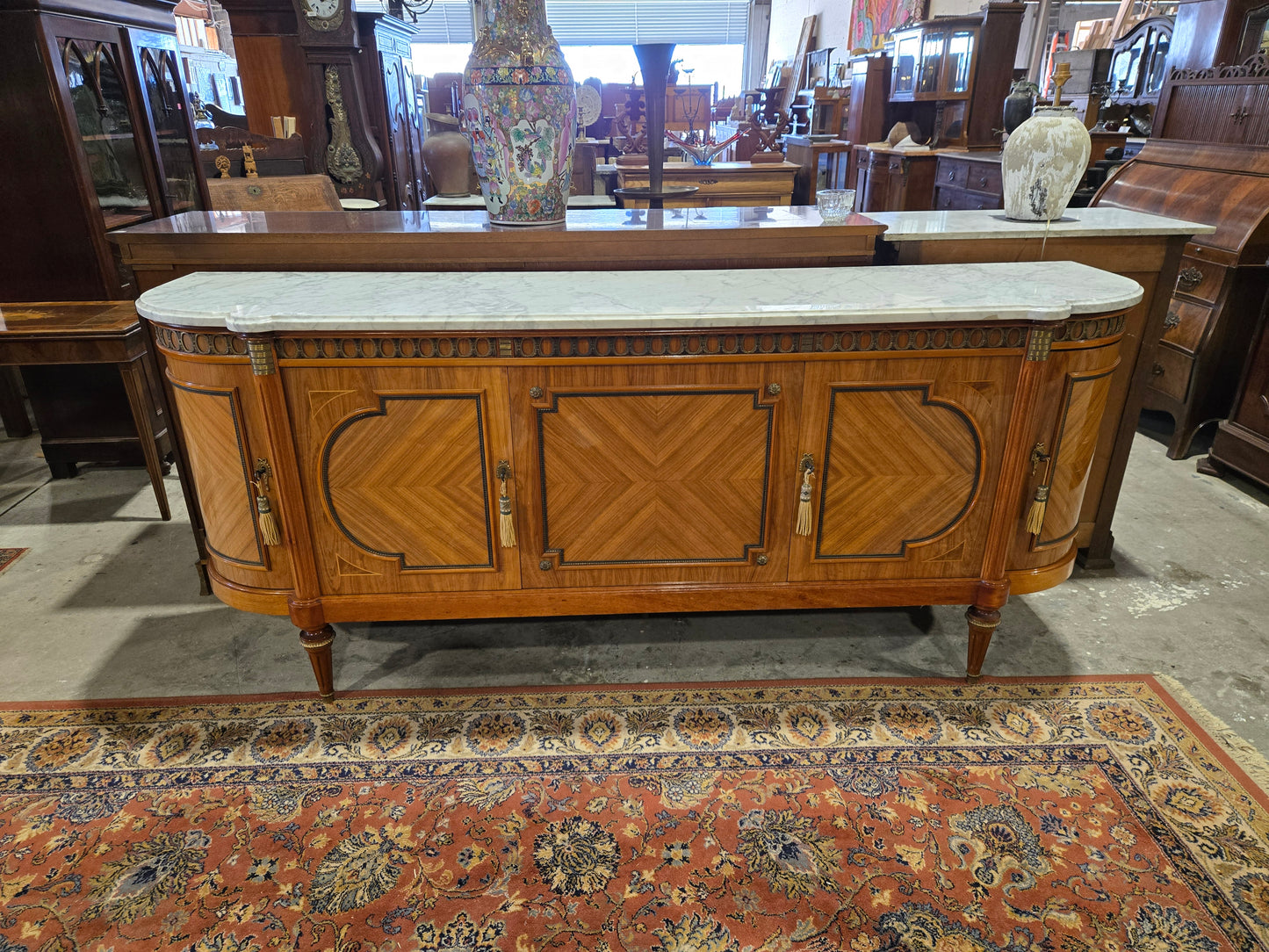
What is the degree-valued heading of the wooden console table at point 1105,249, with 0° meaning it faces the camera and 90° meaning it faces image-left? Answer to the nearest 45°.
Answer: approximately 0°

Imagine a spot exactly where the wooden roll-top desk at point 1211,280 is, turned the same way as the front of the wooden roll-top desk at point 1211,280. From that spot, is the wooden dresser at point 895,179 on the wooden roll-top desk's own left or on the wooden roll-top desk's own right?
on the wooden roll-top desk's own right

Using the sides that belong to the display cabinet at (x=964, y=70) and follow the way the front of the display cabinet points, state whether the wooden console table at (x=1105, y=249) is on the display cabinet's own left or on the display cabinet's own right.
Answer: on the display cabinet's own left

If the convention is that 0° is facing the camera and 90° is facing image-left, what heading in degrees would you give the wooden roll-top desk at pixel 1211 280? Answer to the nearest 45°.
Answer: approximately 45°

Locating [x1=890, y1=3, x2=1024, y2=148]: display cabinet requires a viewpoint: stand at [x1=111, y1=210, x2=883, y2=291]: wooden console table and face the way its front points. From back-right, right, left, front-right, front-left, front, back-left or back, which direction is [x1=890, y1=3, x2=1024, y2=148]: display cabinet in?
back-left

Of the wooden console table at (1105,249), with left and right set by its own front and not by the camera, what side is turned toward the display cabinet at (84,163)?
right

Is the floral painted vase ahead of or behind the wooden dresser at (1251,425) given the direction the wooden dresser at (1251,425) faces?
ahead

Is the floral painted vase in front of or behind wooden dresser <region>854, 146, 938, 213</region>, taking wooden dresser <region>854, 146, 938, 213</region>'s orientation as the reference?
in front

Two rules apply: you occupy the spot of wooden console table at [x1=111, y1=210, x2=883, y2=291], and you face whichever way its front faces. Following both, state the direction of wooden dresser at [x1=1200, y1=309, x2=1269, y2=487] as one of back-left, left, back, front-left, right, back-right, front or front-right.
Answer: left

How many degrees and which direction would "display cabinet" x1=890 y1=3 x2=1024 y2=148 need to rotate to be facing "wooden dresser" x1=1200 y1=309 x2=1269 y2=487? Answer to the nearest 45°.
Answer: approximately 45° to its left

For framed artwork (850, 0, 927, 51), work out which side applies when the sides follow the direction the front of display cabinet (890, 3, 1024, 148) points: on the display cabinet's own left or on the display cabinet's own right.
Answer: on the display cabinet's own right

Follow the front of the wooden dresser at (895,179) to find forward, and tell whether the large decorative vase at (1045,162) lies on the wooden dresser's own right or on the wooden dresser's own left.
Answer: on the wooden dresser's own left
